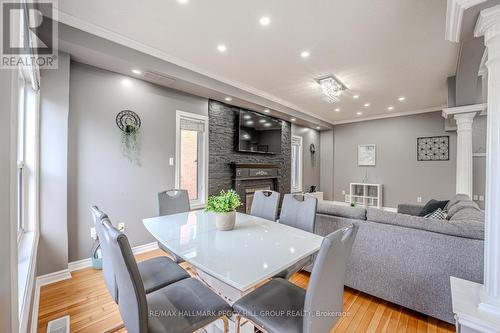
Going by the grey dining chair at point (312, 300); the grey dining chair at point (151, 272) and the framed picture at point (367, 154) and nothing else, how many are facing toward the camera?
1

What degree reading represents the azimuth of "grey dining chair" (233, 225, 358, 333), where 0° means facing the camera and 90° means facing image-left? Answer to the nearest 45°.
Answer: approximately 135°

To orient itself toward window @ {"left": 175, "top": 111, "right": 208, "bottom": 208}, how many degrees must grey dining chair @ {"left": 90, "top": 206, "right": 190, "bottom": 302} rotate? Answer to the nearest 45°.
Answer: approximately 90° to its left

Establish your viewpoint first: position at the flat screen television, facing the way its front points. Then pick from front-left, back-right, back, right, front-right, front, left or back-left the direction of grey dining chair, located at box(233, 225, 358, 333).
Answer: front-right

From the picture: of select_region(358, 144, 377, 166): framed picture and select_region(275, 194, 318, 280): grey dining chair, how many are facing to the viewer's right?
0

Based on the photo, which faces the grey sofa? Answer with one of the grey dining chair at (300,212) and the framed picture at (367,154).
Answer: the framed picture

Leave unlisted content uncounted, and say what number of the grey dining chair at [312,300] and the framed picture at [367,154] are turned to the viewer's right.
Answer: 0

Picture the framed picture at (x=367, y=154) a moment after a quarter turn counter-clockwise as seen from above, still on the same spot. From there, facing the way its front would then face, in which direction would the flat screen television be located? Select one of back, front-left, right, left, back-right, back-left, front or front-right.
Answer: back-right

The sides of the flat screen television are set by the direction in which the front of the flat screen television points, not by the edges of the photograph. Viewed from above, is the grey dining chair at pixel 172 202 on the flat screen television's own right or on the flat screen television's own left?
on the flat screen television's own right

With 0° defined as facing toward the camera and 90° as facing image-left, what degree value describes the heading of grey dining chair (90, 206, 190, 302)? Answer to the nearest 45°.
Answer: approximately 270°

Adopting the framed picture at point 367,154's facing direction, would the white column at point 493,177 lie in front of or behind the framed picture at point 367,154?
in front

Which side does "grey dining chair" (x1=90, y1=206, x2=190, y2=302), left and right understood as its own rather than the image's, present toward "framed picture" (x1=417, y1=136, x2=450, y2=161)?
front

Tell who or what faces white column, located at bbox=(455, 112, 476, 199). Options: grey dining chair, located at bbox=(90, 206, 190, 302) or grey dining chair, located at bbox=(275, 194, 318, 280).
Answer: grey dining chair, located at bbox=(90, 206, 190, 302)

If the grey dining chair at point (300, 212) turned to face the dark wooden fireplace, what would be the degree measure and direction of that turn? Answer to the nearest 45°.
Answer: approximately 90° to its right

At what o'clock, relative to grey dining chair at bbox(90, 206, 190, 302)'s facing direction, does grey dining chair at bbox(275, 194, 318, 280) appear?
grey dining chair at bbox(275, 194, 318, 280) is roughly at 12 o'clock from grey dining chair at bbox(90, 206, 190, 302).
